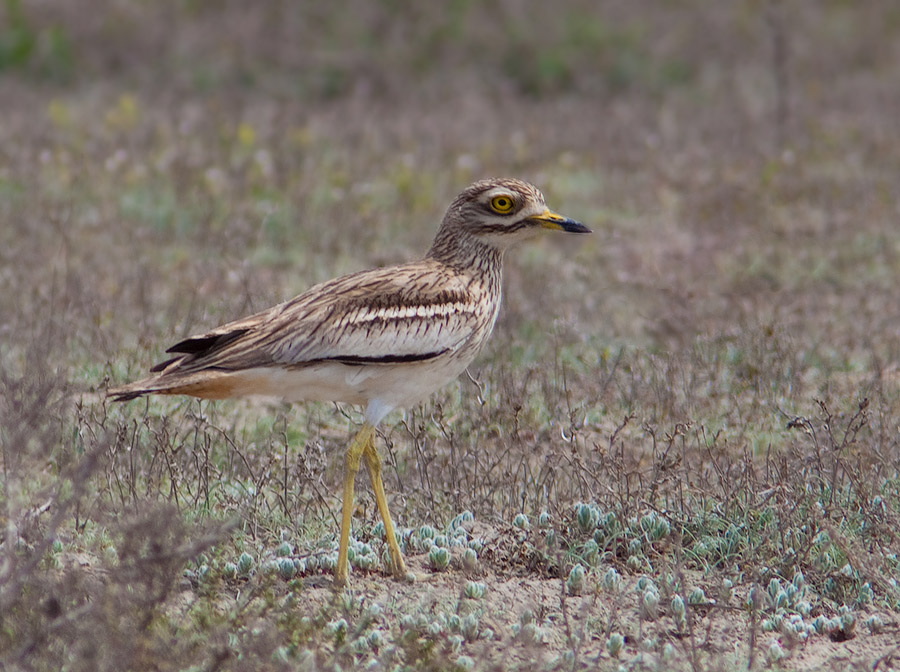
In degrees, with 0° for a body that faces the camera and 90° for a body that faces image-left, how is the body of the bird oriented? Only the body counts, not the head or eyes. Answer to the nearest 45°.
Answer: approximately 270°
